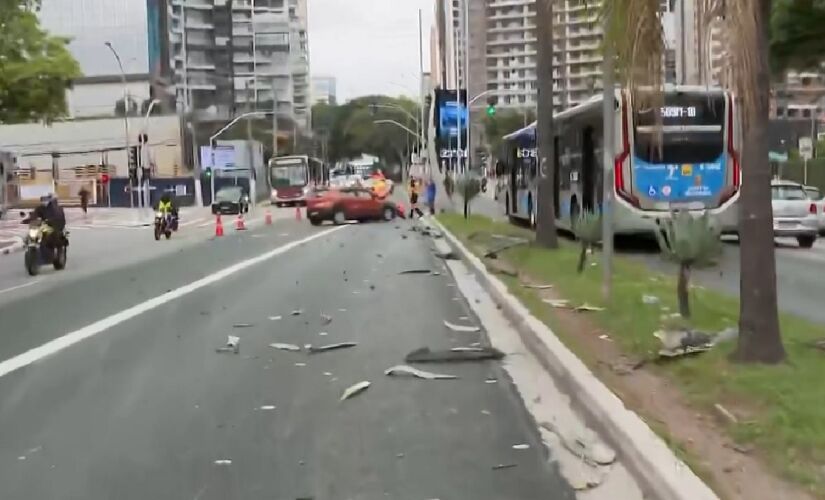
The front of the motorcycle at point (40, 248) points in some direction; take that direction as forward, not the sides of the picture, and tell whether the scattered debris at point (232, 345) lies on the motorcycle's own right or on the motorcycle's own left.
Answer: on the motorcycle's own left

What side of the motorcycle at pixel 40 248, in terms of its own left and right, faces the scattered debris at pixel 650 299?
left

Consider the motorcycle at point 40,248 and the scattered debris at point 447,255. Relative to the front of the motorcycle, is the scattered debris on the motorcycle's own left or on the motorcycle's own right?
on the motorcycle's own left

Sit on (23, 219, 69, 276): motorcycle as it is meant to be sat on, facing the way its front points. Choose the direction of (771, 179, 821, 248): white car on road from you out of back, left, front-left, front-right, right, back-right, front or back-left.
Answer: back-left

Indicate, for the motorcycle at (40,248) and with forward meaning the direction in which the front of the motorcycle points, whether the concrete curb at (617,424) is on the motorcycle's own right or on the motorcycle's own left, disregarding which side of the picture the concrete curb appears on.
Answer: on the motorcycle's own left

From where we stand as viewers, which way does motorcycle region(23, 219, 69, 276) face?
facing the viewer and to the left of the viewer

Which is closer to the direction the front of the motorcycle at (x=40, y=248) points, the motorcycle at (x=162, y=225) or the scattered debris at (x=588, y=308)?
the scattered debris

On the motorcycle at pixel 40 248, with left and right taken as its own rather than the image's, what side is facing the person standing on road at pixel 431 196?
back

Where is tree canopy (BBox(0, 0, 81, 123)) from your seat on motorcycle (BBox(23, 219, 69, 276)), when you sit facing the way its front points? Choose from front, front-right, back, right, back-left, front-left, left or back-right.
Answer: back-right

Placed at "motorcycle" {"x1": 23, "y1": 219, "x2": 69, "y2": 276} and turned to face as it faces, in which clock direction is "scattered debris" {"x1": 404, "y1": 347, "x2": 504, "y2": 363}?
The scattered debris is roughly at 10 o'clock from the motorcycle.

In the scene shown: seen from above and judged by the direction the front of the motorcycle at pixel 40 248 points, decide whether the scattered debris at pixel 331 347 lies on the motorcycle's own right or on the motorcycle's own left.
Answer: on the motorcycle's own left

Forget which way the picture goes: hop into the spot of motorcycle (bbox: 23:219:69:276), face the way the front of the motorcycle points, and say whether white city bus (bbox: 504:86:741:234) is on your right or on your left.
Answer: on your left

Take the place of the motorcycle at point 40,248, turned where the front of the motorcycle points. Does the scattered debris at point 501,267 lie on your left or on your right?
on your left
